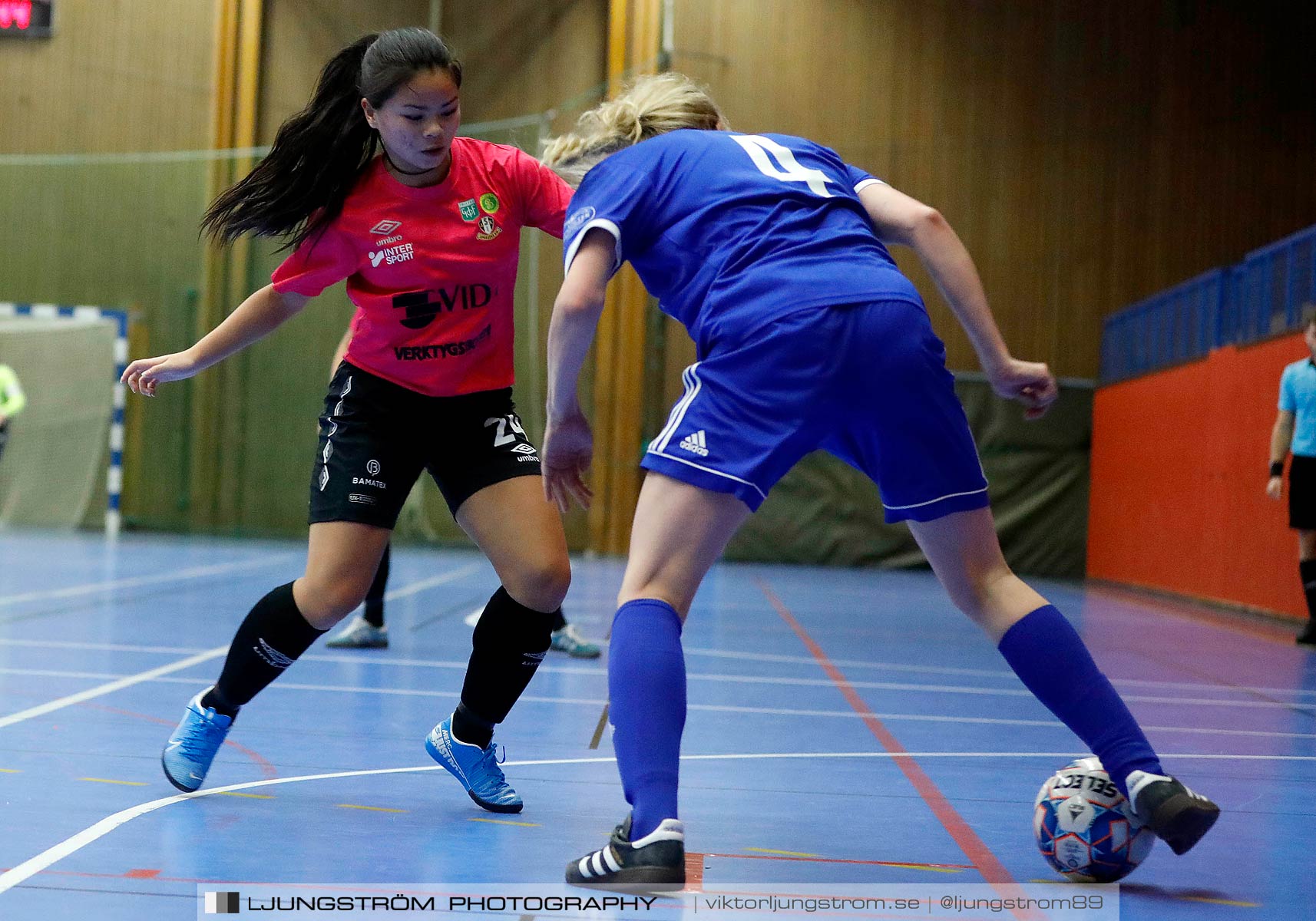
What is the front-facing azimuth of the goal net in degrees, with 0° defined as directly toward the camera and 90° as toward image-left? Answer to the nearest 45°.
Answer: approximately 0°

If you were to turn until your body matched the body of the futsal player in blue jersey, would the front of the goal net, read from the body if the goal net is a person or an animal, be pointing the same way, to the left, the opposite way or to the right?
the opposite way

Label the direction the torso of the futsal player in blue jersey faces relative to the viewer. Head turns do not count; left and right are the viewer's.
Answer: facing away from the viewer and to the left of the viewer

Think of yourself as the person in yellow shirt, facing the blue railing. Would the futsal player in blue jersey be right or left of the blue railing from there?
right

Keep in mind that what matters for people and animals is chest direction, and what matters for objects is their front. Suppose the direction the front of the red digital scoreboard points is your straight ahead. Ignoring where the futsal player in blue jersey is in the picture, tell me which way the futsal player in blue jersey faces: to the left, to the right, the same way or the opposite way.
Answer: the opposite way

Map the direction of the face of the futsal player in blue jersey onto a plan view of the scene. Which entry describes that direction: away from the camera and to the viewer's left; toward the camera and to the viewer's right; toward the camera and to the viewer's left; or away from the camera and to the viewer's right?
away from the camera and to the viewer's left

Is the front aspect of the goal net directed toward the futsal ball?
yes
